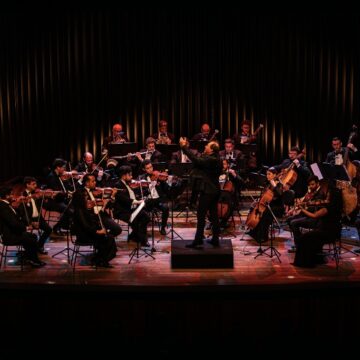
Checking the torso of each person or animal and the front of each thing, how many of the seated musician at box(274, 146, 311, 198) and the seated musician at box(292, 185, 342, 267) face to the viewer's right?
0

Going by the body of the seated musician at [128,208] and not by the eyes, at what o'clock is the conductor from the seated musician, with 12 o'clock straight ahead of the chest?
The conductor is roughly at 1 o'clock from the seated musician.

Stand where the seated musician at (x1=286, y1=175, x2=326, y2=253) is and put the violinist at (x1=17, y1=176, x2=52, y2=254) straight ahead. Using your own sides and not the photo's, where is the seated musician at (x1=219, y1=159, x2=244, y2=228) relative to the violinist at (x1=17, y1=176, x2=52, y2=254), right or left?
right

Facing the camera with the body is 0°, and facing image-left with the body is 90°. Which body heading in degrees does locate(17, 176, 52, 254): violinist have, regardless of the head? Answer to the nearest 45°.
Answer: approximately 315°

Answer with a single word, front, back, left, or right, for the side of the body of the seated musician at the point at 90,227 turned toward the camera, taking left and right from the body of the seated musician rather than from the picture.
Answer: right

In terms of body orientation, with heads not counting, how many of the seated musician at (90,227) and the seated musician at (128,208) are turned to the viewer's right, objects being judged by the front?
2

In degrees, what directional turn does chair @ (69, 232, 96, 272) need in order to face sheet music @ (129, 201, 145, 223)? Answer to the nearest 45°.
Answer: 0° — it already faces it

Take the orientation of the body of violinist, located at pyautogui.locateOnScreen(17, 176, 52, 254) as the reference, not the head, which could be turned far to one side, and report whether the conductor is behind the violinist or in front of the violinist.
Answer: in front

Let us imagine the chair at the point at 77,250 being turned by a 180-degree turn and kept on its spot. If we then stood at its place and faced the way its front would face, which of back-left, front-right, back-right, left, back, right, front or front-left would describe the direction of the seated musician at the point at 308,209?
back

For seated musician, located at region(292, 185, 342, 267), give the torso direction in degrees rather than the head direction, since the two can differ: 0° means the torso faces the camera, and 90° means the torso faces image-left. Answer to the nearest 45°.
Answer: approximately 90°

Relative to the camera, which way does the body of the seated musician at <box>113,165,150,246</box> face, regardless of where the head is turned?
to the viewer's right

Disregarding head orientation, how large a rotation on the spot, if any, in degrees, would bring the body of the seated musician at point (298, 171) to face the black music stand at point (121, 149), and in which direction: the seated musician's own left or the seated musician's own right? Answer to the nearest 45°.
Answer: approximately 45° to the seated musician's own right

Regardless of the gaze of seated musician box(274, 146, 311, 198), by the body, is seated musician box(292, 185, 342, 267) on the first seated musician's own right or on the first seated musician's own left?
on the first seated musician's own left

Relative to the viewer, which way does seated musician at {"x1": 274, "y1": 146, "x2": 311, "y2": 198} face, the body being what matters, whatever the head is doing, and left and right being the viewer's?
facing the viewer and to the left of the viewer

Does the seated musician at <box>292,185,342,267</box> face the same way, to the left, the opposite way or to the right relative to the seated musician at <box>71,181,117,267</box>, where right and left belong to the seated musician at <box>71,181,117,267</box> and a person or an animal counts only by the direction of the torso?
the opposite way

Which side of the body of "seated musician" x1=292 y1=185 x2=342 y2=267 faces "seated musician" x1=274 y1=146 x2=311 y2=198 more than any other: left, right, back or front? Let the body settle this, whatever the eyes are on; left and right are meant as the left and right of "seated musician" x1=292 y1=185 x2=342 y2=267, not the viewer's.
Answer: right
